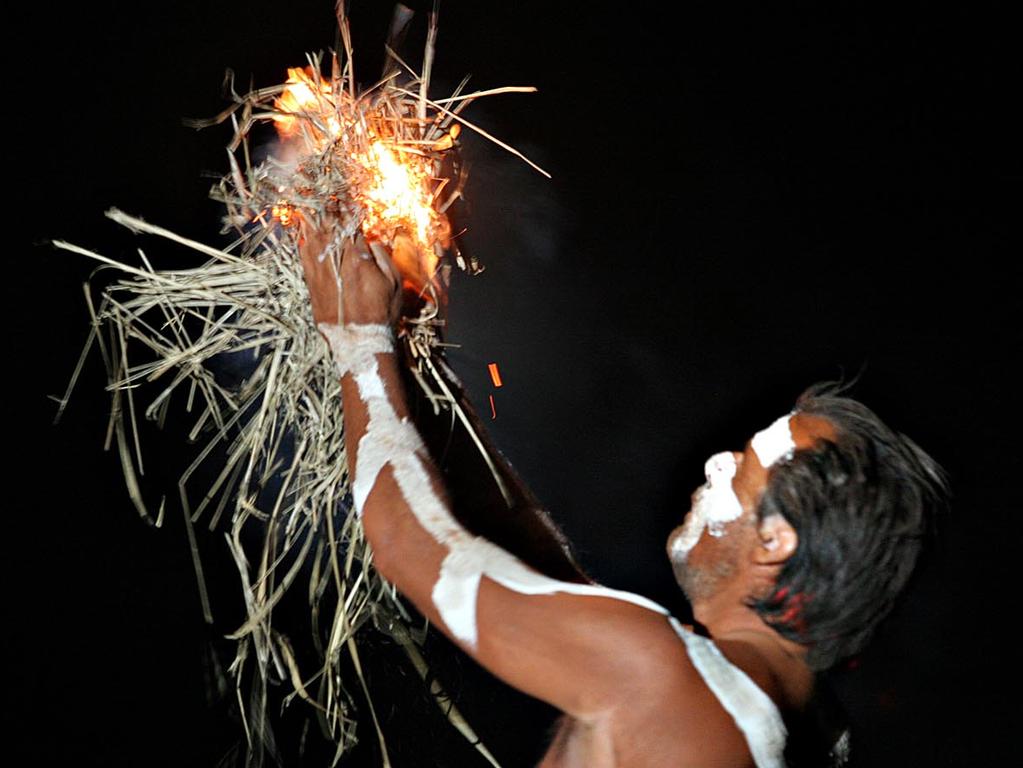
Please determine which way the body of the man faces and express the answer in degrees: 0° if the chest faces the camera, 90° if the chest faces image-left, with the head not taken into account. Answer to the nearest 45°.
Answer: approximately 90°

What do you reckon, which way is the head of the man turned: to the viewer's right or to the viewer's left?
to the viewer's left
